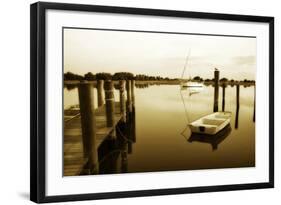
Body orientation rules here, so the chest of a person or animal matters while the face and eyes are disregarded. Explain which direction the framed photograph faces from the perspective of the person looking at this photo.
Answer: facing the viewer and to the right of the viewer
